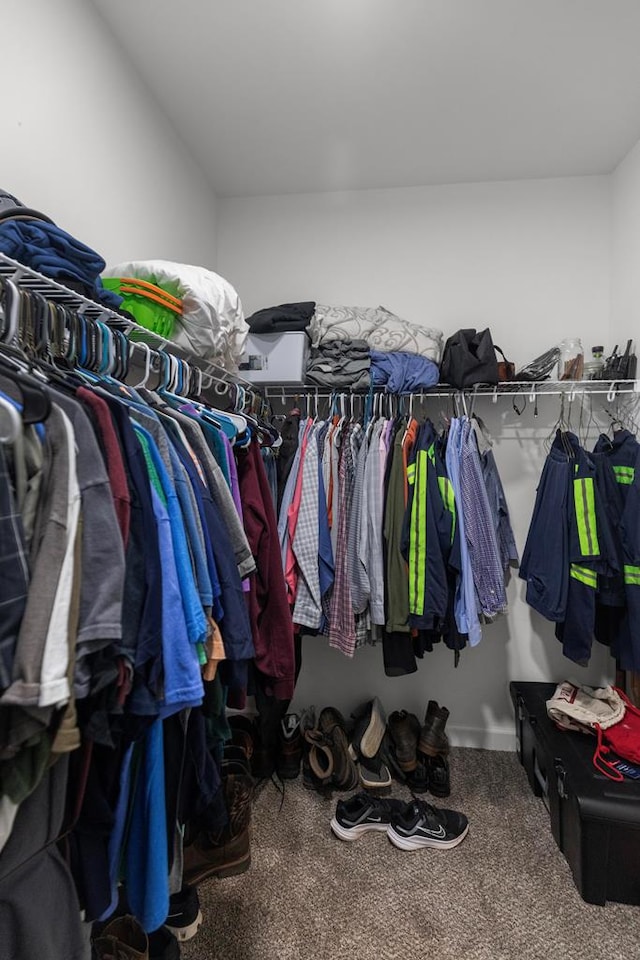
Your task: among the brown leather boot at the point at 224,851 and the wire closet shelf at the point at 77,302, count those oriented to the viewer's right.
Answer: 1

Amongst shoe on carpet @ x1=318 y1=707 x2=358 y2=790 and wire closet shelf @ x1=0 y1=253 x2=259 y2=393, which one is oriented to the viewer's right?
the wire closet shelf

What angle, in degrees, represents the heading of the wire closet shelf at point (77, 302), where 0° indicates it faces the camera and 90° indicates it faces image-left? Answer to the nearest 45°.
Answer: approximately 270°

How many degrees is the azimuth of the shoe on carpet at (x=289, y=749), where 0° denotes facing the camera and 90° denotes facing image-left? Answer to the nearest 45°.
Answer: approximately 0°

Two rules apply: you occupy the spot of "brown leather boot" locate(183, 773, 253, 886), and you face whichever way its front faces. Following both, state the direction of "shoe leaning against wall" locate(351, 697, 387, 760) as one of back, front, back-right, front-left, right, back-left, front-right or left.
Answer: back

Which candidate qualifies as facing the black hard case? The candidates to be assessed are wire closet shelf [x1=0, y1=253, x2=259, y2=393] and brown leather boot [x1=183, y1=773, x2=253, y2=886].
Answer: the wire closet shelf
